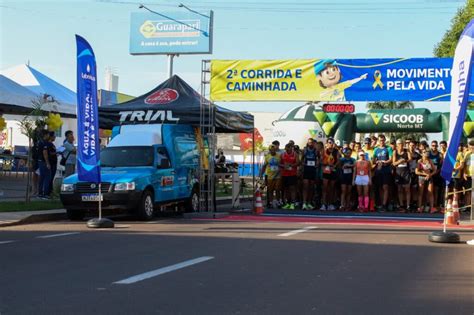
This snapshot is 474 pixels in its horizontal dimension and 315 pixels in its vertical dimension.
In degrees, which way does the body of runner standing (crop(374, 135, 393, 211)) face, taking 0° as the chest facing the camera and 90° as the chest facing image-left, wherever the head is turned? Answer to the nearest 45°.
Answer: approximately 0°

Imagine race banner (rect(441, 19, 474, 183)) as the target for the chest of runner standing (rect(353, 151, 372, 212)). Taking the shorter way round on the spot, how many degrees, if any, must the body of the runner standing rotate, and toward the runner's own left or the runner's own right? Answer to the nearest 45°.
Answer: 0° — they already face it

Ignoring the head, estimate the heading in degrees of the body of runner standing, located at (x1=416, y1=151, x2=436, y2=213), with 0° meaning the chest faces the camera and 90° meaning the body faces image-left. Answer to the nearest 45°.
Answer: approximately 0°

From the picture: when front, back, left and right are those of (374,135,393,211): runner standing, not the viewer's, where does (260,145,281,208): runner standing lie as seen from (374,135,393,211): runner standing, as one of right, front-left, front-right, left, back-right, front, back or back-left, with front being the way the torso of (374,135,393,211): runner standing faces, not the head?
right

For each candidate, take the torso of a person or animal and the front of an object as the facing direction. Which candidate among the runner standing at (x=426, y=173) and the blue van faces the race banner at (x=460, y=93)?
the runner standing

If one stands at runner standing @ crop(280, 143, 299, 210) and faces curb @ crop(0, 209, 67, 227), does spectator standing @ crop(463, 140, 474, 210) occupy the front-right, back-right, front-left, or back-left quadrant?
back-left

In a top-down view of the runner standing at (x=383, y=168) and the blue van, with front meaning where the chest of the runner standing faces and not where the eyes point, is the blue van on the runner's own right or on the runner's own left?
on the runner's own right
